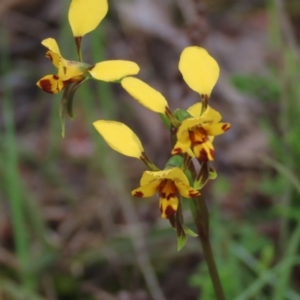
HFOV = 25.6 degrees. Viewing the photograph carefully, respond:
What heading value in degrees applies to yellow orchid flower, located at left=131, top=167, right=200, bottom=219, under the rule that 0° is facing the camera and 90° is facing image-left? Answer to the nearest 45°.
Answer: approximately 0°
